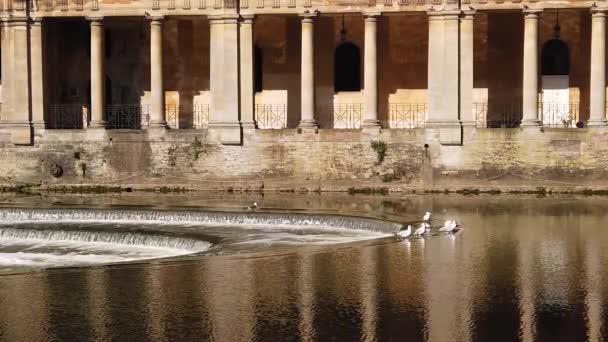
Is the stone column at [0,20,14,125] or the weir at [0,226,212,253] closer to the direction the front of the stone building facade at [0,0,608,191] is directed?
the weir

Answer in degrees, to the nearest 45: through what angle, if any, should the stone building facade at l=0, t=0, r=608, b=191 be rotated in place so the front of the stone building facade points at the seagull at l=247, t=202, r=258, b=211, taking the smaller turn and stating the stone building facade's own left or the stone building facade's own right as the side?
0° — it already faces it

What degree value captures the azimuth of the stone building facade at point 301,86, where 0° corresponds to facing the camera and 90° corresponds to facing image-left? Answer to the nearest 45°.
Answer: approximately 0°

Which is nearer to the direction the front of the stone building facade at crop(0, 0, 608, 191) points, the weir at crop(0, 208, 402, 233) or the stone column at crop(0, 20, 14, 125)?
the weir

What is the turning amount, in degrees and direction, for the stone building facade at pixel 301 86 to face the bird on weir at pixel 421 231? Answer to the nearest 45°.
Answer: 0° — it already faces it
